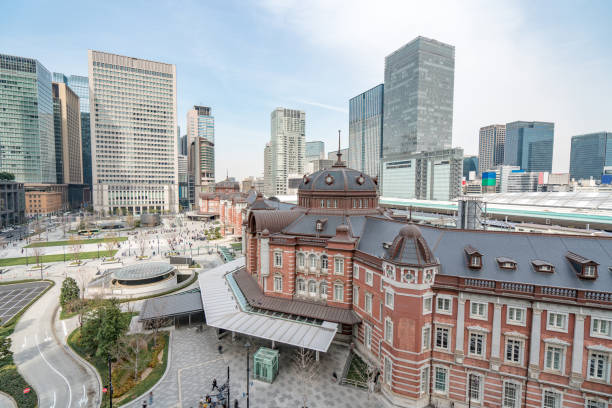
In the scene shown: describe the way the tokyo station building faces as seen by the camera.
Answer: facing the viewer and to the left of the viewer

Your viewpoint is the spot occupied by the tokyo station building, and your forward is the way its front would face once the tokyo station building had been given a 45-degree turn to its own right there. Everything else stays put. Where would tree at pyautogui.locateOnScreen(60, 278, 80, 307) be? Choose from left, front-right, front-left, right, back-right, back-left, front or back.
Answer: front

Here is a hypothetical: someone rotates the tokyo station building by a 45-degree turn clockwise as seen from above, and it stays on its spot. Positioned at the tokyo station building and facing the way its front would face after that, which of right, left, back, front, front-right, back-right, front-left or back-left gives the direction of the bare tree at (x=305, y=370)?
front
